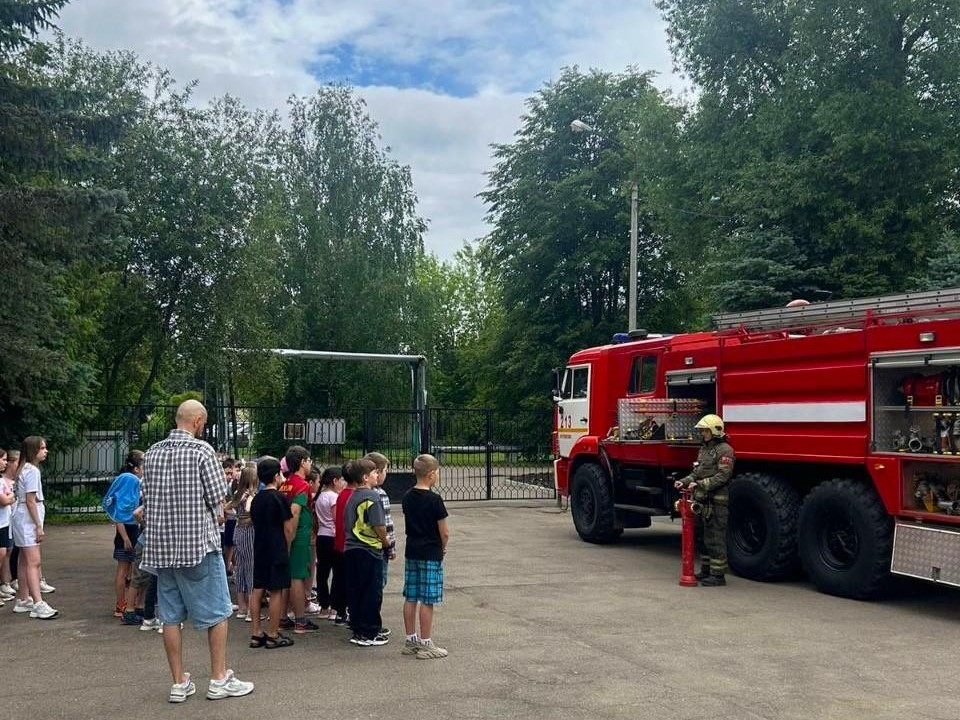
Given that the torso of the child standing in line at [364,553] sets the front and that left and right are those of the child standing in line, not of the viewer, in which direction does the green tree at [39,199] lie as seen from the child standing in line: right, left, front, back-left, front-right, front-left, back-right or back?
back-left

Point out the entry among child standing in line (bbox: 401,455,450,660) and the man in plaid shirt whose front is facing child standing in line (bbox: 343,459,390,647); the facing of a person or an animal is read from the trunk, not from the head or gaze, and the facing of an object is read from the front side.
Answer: the man in plaid shirt

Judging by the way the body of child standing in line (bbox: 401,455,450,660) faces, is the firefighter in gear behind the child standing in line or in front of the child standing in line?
in front

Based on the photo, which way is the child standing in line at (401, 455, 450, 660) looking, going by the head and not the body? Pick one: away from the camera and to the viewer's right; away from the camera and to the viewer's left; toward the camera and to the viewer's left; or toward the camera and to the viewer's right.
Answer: away from the camera and to the viewer's right

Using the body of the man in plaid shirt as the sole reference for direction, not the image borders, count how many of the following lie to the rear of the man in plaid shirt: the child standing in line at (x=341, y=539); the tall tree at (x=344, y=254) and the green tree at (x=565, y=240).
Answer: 0

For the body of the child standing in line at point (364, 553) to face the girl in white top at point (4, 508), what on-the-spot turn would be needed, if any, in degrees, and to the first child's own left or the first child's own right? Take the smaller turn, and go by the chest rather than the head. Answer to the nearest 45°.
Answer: approximately 135° to the first child's own left

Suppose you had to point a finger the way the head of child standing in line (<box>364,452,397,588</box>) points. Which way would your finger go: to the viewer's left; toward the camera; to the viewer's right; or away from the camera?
to the viewer's right

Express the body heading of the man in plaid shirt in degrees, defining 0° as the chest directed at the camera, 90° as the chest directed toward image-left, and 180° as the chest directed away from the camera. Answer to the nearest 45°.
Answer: approximately 225°

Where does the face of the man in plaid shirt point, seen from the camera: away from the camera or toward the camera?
away from the camera

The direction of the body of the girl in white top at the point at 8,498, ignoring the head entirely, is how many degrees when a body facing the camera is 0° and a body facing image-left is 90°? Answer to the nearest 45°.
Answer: approximately 270°

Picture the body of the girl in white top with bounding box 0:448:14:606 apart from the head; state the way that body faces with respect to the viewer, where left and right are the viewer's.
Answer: facing to the right of the viewer

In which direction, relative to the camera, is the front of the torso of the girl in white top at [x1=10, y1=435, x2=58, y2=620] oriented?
to the viewer's right

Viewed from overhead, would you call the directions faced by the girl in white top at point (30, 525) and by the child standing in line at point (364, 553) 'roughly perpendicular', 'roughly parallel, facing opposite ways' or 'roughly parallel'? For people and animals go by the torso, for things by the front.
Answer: roughly parallel

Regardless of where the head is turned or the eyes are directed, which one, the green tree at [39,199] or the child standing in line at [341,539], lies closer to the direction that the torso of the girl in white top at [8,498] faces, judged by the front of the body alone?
the child standing in line

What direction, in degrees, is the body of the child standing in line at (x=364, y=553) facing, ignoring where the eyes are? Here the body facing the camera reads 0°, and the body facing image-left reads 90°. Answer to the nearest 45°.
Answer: approximately 270°

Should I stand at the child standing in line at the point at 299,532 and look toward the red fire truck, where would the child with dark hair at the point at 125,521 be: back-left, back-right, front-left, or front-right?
back-left

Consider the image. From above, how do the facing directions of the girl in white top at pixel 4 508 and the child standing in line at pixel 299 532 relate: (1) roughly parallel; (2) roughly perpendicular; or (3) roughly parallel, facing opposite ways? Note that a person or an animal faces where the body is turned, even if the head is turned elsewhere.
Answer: roughly parallel

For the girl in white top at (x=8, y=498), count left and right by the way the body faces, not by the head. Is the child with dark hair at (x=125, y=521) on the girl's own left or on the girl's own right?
on the girl's own right

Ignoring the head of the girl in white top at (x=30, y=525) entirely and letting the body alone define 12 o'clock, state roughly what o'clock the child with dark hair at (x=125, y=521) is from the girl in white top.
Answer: The child with dark hair is roughly at 1 o'clock from the girl in white top.

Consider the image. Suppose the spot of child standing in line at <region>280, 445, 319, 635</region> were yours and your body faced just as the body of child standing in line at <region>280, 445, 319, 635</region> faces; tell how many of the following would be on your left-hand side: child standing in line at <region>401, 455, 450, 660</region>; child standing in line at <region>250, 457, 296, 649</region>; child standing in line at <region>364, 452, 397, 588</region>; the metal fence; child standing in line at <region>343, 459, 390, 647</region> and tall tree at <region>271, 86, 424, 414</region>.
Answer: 2

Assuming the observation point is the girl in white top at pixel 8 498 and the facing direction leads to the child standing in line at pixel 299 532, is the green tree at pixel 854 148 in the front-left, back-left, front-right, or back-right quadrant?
front-left
